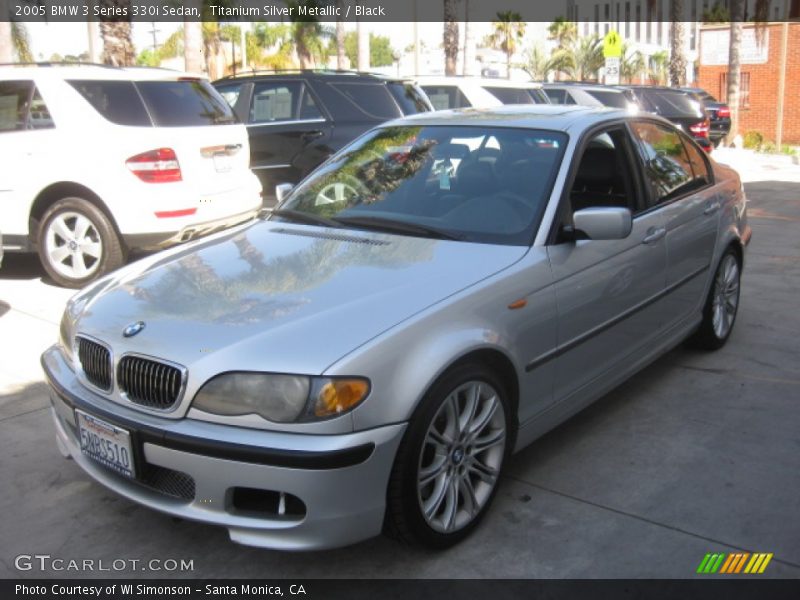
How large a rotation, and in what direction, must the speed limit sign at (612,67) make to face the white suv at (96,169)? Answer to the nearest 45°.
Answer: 0° — it already faces it

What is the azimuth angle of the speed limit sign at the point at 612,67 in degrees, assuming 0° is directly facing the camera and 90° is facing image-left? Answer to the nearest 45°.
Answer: approximately 0°

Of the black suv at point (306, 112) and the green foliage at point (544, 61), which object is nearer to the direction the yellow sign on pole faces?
the black suv

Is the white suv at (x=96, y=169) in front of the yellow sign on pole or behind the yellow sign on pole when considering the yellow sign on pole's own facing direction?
in front

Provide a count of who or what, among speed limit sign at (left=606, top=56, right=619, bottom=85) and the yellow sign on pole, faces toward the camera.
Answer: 2

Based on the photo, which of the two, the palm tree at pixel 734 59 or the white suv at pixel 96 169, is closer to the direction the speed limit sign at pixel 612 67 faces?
the white suv

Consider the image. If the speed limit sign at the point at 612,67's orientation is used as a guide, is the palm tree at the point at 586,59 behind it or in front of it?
behind

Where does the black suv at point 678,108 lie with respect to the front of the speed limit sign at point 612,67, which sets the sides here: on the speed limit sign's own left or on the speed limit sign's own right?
on the speed limit sign's own left

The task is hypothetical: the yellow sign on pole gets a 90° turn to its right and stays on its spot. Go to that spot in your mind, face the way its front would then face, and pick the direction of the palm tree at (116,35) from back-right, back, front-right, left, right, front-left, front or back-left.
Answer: front-left

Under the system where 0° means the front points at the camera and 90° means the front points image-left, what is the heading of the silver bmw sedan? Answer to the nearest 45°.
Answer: approximately 45°

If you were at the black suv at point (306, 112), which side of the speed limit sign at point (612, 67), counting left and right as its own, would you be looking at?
front
